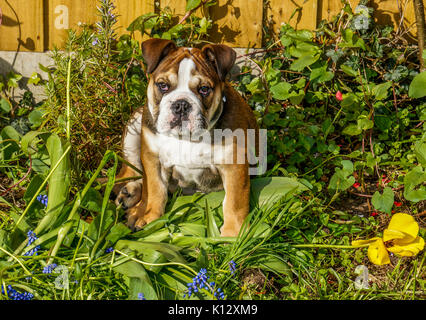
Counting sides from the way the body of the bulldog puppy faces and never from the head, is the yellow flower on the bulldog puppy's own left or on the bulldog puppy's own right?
on the bulldog puppy's own left

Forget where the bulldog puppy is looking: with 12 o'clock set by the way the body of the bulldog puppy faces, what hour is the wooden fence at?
The wooden fence is roughly at 6 o'clock from the bulldog puppy.

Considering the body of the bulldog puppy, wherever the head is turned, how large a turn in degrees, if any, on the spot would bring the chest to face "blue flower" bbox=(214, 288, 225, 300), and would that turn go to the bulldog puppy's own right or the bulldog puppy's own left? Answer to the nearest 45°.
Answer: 0° — it already faces it

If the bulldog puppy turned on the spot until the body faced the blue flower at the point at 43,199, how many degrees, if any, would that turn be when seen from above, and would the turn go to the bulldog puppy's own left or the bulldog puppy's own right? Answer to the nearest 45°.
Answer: approximately 90° to the bulldog puppy's own right

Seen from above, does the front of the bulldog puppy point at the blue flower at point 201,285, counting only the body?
yes

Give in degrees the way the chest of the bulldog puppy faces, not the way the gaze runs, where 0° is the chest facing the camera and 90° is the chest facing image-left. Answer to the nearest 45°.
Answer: approximately 0°

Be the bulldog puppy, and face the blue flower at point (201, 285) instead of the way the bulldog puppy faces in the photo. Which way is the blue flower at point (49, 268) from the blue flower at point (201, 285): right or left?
right
